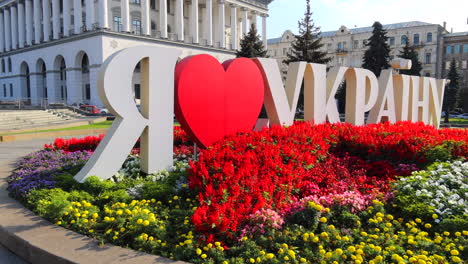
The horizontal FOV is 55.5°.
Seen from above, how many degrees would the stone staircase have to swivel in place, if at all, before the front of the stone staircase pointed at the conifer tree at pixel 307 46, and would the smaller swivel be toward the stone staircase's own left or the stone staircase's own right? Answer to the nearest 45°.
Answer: approximately 45° to the stone staircase's own left

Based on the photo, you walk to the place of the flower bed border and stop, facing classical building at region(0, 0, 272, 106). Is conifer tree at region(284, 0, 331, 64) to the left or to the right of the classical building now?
right

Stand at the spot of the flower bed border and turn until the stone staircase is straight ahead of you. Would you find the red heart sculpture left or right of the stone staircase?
right

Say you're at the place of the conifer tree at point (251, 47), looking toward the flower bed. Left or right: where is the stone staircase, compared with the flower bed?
right

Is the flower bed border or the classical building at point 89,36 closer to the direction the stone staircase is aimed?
the flower bed border

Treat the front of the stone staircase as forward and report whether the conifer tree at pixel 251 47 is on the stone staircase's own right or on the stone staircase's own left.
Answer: on the stone staircase's own left

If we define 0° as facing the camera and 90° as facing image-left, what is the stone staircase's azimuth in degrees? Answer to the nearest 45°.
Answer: approximately 315°

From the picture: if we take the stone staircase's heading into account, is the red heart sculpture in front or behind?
in front

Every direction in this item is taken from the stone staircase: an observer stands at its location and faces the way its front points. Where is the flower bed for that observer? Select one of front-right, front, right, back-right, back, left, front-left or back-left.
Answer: front-right

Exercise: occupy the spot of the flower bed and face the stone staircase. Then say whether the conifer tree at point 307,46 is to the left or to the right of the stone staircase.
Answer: right
